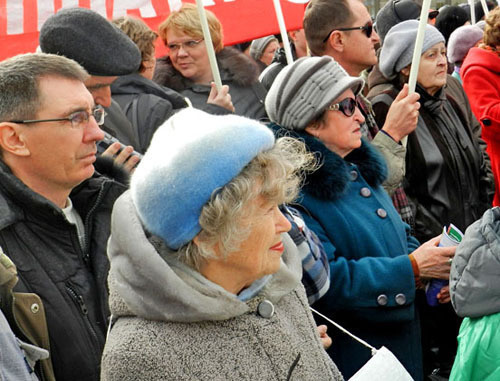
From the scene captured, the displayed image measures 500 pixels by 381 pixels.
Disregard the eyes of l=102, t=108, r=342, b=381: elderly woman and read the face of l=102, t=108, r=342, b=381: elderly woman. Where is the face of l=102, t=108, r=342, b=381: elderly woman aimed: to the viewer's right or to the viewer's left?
to the viewer's right

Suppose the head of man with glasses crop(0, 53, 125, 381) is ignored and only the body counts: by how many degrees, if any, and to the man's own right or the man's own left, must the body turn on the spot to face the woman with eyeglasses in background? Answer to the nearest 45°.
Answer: approximately 90° to the man's own left

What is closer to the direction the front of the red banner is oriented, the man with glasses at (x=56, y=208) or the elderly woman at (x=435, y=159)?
the man with glasses

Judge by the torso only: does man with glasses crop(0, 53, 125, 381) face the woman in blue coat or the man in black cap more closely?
the woman in blue coat

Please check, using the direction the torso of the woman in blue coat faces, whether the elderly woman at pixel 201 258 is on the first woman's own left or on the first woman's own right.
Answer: on the first woman's own right

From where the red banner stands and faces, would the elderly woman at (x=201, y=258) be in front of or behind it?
in front

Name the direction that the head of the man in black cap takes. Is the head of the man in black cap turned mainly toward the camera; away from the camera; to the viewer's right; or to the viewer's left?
to the viewer's right

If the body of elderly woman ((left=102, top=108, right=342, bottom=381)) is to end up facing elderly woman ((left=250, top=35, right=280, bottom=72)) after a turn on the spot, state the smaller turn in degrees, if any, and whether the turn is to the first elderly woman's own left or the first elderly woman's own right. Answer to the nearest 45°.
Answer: approximately 135° to the first elderly woman's own left
